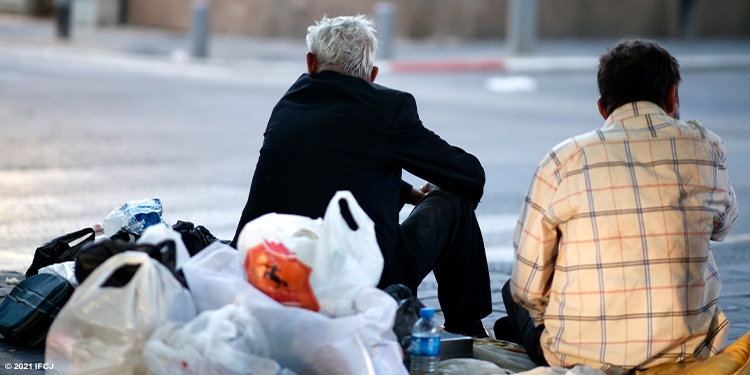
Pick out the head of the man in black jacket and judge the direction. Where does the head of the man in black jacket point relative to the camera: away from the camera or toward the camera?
away from the camera

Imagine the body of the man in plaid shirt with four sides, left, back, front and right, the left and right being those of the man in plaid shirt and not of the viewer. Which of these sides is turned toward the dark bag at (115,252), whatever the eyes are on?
left

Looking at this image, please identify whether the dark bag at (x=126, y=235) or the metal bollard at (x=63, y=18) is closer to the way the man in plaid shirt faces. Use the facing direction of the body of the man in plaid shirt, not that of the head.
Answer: the metal bollard

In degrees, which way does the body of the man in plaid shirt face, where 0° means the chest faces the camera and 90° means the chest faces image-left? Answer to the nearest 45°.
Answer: approximately 180°

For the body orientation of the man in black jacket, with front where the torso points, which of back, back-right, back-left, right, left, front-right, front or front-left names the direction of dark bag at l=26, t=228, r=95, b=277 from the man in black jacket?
back-left

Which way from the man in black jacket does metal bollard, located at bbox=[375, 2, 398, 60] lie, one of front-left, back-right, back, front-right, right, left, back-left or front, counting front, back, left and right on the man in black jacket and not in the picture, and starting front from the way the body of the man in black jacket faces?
front-left

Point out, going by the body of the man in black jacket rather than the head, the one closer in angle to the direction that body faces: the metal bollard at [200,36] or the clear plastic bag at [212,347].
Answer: the metal bollard

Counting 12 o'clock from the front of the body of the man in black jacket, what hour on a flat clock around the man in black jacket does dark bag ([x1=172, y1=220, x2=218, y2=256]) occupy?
The dark bag is roughly at 8 o'clock from the man in black jacket.

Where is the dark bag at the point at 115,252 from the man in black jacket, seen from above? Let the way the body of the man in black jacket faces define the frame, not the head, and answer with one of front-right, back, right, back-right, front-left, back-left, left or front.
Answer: back

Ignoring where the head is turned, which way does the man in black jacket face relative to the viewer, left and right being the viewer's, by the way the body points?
facing away from the viewer and to the right of the viewer
